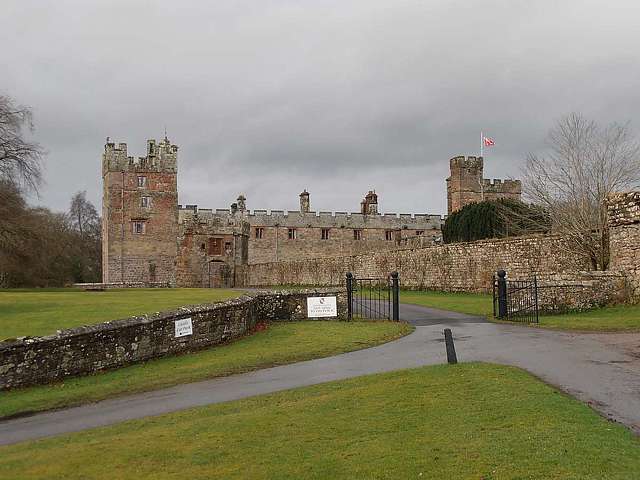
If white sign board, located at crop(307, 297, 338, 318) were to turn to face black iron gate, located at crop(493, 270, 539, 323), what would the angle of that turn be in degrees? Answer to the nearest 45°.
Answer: approximately 90° to its left

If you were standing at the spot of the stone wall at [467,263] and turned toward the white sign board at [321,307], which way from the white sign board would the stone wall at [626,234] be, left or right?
left

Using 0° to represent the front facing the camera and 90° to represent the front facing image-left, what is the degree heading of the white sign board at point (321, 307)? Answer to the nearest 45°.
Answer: approximately 0°

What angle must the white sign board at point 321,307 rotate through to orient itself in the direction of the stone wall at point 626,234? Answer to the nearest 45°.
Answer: approximately 90° to its left

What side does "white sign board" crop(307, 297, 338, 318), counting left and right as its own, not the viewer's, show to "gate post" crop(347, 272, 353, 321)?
left

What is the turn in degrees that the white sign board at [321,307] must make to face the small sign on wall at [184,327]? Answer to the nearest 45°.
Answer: approximately 45° to its right

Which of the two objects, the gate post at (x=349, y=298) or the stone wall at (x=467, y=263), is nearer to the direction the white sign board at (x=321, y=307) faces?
the gate post

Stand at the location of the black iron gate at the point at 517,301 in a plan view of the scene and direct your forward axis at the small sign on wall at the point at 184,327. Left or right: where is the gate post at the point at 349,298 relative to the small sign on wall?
right

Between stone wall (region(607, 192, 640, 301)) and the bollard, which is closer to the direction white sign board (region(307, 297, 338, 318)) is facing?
the bollard
